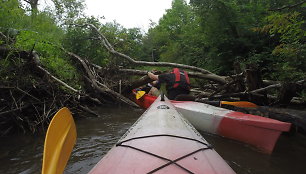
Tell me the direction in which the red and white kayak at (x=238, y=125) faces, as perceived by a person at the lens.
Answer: facing away from the viewer and to the left of the viewer

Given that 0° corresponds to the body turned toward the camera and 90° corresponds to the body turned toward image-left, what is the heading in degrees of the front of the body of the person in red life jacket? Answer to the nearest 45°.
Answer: approximately 135°
